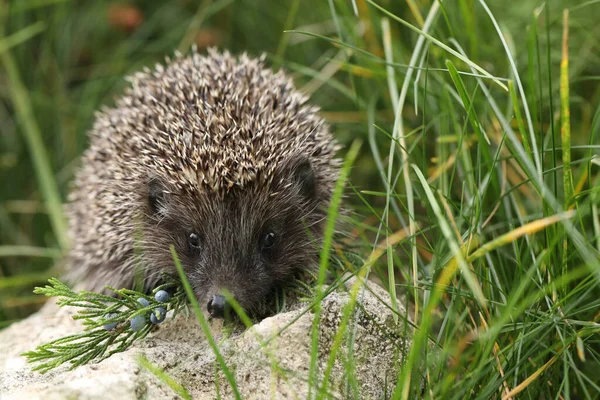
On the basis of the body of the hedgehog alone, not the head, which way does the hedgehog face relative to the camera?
toward the camera

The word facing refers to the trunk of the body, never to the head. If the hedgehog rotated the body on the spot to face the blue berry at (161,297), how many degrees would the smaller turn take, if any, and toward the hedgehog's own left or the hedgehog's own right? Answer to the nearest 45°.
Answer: approximately 45° to the hedgehog's own right
